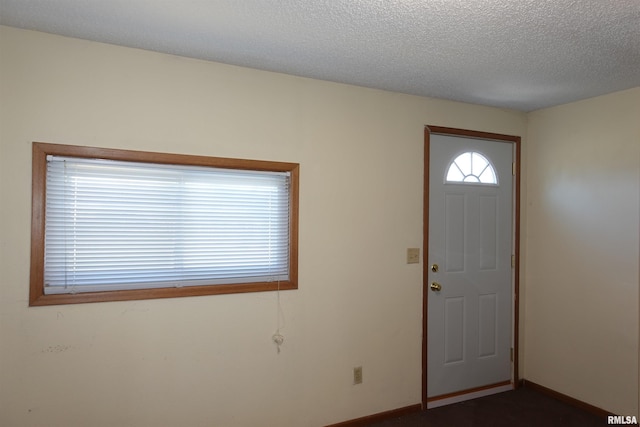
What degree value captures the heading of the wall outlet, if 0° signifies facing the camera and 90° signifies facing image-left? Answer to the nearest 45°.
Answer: approximately 315°

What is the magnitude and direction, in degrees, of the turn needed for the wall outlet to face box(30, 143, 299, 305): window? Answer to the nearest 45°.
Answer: approximately 90° to its right

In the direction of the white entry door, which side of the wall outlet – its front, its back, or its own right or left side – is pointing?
left
